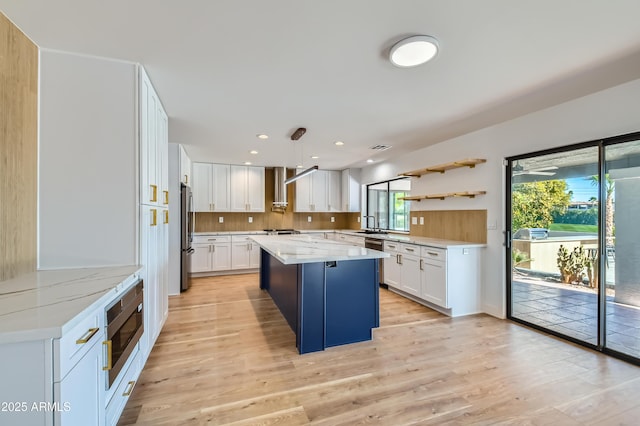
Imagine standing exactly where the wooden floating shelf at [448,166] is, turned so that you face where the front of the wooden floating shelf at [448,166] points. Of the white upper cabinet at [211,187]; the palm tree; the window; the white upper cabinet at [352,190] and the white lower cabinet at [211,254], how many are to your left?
0

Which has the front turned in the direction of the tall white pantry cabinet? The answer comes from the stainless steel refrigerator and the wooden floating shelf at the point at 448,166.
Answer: the wooden floating shelf

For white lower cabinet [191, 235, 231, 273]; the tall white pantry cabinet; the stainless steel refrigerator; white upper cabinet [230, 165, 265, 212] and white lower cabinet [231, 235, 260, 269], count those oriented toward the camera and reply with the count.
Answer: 3

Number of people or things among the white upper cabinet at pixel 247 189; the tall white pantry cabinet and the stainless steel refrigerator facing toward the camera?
1

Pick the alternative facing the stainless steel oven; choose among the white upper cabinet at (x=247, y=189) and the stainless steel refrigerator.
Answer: the white upper cabinet

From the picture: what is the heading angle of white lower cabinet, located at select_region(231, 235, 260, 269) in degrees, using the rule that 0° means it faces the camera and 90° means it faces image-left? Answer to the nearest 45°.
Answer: approximately 0°

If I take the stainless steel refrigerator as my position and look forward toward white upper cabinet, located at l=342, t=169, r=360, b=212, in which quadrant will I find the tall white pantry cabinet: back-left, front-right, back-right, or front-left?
back-right

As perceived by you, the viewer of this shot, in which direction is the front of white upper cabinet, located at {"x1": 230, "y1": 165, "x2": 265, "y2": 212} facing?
facing the viewer

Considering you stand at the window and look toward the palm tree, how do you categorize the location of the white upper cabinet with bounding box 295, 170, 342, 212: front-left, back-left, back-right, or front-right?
back-left

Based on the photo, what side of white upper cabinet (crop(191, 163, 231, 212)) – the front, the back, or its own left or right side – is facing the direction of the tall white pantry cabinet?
front

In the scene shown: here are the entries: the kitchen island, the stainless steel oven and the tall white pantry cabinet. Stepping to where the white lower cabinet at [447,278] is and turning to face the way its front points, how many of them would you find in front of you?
3

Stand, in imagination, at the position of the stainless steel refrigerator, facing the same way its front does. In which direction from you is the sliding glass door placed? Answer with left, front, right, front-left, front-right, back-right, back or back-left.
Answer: front-right

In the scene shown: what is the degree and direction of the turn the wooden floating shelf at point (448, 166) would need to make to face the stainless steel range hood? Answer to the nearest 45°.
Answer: approximately 45° to its right

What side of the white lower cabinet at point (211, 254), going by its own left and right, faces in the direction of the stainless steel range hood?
left

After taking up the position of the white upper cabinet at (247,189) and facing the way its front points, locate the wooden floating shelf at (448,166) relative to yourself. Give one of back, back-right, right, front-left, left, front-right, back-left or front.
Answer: front-left

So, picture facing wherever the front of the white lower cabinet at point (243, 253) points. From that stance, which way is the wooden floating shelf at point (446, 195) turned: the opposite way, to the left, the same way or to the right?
to the right

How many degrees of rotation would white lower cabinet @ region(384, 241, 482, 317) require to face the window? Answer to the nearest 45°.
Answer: approximately 90° to its right

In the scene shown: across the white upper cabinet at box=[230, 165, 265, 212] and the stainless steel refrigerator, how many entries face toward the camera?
1

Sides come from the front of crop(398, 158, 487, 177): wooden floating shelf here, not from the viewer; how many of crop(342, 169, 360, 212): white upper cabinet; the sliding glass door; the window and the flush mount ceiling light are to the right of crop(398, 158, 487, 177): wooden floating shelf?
2
